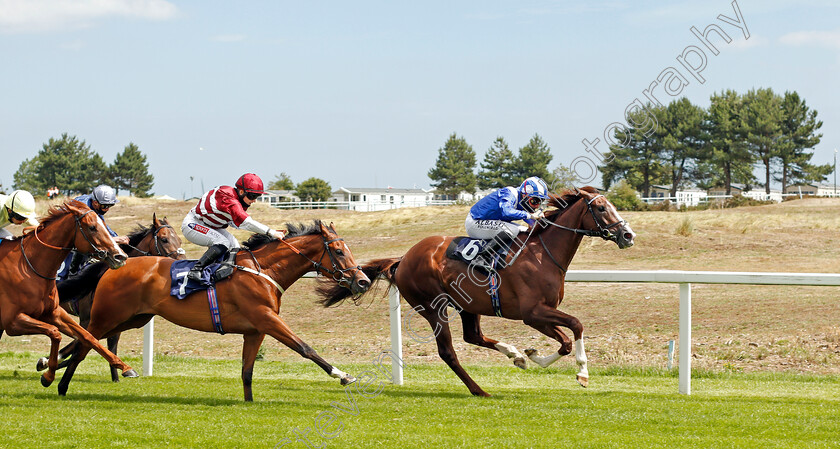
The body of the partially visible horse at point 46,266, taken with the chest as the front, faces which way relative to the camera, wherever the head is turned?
to the viewer's right

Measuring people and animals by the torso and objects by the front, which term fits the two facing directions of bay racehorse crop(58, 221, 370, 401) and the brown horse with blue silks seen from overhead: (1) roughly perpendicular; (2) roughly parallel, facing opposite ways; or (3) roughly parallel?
roughly parallel

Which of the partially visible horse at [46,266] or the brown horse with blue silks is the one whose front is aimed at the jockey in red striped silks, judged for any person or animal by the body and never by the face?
the partially visible horse

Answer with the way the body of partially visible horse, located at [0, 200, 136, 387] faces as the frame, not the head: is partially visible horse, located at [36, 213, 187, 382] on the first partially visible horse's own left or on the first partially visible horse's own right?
on the first partially visible horse's own left

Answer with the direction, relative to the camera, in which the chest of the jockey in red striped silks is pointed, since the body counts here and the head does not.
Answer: to the viewer's right

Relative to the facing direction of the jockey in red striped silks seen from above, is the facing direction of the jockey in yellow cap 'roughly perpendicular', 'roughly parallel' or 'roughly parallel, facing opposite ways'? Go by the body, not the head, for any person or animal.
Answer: roughly parallel

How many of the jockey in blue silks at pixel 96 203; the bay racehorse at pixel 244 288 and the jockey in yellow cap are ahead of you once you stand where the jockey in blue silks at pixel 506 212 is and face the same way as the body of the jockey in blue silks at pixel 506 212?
0

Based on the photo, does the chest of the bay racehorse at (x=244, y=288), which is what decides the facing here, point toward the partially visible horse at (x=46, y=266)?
no

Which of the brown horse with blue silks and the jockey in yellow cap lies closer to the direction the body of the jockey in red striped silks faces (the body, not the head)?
the brown horse with blue silks

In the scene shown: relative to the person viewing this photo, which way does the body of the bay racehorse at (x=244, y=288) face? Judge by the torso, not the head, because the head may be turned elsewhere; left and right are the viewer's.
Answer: facing to the right of the viewer

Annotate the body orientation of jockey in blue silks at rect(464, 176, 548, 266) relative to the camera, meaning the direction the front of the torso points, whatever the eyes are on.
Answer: to the viewer's right

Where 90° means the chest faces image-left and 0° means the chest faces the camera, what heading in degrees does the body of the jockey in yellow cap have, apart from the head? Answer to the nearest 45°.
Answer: approximately 270°

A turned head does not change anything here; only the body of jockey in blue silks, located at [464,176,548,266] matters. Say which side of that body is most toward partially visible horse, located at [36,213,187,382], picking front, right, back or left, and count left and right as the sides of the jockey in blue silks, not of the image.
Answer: back

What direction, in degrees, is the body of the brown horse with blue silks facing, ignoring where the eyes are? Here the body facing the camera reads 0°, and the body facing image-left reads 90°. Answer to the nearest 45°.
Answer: approximately 270°

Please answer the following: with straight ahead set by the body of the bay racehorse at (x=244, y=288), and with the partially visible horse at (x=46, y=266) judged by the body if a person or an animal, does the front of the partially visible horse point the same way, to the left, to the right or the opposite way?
the same way

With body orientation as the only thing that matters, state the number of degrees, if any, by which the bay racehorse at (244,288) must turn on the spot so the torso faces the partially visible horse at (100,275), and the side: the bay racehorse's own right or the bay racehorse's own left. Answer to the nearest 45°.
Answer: approximately 135° to the bay racehorse's own left

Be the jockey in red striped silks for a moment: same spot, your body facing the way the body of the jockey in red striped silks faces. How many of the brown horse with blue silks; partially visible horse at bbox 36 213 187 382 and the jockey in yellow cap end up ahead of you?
1

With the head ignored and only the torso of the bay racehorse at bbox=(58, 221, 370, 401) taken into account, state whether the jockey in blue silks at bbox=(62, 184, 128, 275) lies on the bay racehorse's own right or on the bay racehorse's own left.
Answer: on the bay racehorse's own left

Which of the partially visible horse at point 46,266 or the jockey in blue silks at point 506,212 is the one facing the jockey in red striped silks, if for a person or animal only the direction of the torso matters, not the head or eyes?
the partially visible horse
